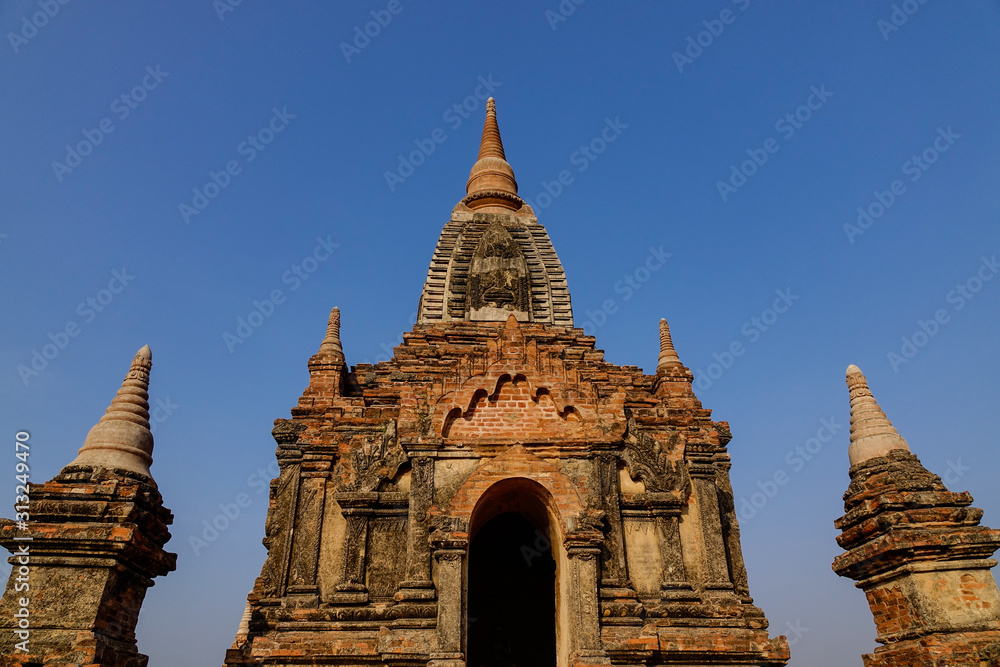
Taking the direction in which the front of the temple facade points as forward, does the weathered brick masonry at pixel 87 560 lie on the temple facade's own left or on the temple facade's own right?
on the temple facade's own right

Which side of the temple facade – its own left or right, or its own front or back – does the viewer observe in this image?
front

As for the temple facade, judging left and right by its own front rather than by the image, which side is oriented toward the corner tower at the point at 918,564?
left
